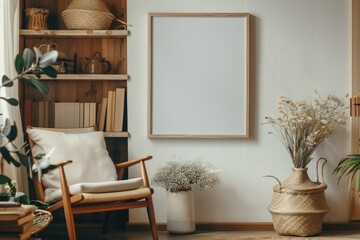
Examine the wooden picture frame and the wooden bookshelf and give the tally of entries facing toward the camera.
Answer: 2

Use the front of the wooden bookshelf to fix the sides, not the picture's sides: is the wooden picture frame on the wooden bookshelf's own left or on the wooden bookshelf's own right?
on the wooden bookshelf's own left

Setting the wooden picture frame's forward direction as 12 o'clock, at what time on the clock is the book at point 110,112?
The book is roughly at 3 o'clock from the wooden picture frame.

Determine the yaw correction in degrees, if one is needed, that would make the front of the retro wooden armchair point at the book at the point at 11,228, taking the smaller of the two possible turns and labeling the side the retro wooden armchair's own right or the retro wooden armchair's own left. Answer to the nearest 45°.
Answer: approximately 45° to the retro wooden armchair's own right

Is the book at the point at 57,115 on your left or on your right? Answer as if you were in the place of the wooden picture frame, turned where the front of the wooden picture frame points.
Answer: on your right

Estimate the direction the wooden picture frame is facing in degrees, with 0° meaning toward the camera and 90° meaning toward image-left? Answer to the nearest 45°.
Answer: approximately 0°

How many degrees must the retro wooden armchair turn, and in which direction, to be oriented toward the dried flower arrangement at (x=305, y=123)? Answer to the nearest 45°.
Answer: approximately 45° to its left

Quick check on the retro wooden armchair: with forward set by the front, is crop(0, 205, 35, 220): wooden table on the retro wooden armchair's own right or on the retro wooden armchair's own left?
on the retro wooden armchair's own right

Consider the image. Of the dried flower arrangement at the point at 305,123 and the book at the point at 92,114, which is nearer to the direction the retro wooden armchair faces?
the dried flower arrangement

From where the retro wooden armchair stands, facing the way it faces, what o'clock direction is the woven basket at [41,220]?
The woven basket is roughly at 2 o'clock from the retro wooden armchair.

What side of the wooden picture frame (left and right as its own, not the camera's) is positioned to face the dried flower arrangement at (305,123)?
left

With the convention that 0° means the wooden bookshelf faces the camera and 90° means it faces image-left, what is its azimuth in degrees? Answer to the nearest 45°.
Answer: approximately 0°
